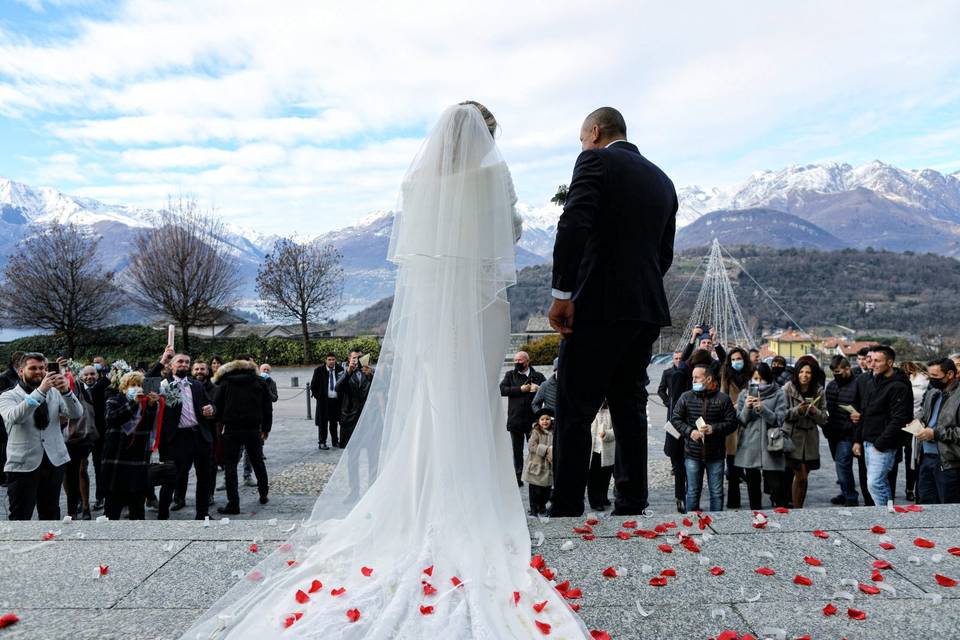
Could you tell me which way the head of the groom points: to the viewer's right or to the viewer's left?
to the viewer's left

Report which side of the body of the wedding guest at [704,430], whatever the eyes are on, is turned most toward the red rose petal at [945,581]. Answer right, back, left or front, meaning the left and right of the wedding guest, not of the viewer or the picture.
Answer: front

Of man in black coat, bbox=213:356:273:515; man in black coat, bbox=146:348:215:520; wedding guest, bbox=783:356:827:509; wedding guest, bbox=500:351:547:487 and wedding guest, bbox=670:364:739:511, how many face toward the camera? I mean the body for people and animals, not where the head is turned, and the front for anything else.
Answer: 4

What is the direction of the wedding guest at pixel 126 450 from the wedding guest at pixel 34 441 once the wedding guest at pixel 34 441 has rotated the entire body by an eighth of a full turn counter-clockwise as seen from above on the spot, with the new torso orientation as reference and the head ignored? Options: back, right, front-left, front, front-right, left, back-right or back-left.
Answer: front-left

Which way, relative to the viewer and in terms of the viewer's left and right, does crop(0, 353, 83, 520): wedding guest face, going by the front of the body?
facing the viewer and to the right of the viewer

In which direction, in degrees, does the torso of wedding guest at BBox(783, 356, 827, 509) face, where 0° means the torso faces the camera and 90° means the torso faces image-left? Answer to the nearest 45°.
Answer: approximately 0°

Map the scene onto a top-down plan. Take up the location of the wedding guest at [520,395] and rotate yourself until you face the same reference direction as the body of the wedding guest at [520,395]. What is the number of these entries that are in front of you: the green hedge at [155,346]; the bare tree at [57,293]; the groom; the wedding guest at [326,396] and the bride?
2

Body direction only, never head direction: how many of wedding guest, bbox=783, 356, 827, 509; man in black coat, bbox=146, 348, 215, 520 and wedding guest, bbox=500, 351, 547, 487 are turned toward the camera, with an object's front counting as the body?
3

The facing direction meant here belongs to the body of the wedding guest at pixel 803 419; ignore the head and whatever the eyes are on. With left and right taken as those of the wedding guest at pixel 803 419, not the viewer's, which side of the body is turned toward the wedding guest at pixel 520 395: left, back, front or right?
right

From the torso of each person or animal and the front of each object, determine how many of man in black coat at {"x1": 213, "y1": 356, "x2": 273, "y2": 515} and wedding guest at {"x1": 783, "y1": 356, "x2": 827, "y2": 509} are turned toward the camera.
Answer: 1
